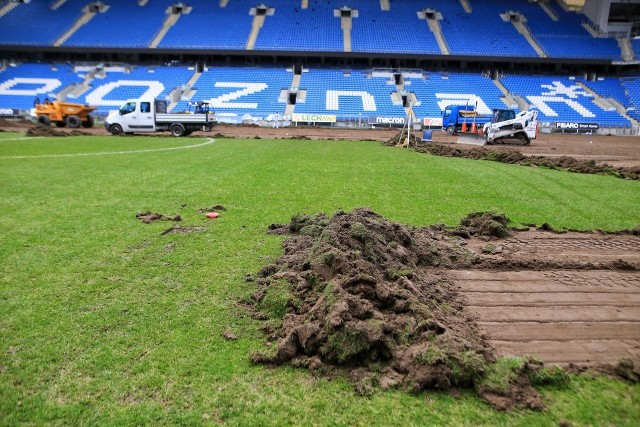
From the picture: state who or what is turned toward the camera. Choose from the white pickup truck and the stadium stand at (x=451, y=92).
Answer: the stadium stand

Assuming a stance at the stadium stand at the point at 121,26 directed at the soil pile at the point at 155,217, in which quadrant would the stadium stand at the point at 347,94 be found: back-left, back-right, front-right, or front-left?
front-left

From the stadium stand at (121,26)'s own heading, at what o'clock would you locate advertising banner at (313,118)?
The advertising banner is roughly at 11 o'clock from the stadium stand.

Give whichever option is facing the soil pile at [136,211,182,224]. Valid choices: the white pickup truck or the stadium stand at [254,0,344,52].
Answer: the stadium stand

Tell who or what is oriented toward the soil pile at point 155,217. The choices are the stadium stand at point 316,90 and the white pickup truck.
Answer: the stadium stand

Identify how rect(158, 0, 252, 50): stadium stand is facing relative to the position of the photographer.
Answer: facing the viewer

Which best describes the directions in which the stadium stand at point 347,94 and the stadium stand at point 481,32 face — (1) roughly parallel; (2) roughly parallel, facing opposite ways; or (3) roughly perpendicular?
roughly parallel

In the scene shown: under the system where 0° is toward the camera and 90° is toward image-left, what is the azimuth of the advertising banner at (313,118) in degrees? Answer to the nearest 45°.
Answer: approximately 0°

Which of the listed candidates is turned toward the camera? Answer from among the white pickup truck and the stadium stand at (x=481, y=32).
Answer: the stadium stand

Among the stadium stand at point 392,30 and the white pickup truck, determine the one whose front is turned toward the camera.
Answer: the stadium stand

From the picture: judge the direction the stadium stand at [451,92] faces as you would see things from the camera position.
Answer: facing the viewer

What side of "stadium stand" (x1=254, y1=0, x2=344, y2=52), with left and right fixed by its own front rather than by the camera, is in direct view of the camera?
front

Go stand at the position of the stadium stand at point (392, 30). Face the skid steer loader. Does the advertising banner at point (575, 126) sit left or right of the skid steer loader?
left

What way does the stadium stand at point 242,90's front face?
toward the camera
